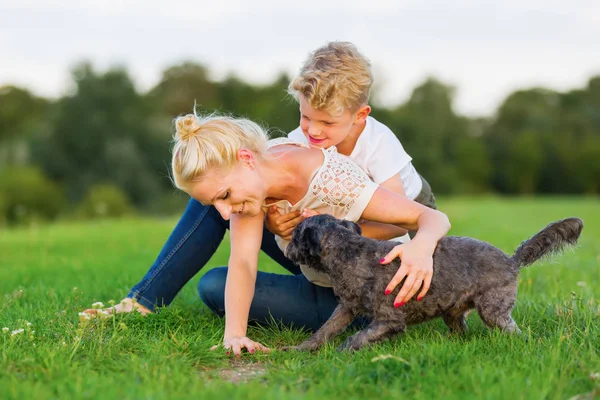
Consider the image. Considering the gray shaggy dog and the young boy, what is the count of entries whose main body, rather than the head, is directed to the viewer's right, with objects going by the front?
0

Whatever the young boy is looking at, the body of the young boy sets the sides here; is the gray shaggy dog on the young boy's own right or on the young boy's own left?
on the young boy's own left

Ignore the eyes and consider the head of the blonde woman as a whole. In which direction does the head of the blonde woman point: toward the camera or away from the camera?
toward the camera

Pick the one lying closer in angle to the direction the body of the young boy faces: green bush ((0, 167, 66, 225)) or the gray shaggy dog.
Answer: the gray shaggy dog

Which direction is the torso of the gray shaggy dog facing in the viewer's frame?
to the viewer's left

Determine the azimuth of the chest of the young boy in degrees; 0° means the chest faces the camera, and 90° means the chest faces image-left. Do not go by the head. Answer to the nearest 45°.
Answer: approximately 45°

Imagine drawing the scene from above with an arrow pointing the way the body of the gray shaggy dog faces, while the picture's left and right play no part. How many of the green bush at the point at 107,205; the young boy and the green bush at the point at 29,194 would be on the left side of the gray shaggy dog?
0

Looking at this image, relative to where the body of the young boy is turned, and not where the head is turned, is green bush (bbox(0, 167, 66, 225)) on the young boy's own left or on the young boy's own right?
on the young boy's own right

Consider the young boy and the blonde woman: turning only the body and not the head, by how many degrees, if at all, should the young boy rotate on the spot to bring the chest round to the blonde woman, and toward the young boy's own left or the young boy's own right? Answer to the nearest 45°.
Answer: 0° — they already face them

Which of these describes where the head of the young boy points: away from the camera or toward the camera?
toward the camera

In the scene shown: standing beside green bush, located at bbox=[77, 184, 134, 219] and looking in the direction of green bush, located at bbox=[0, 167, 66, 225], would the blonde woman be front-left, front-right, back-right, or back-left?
back-left

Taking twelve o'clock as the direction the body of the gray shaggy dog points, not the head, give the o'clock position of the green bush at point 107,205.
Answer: The green bush is roughly at 2 o'clock from the gray shaggy dog.
